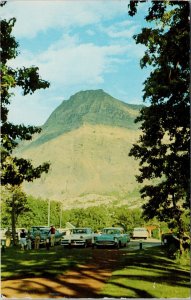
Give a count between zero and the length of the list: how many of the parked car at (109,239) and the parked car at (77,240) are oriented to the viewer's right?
0

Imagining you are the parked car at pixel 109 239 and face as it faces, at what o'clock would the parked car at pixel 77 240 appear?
the parked car at pixel 77 240 is roughly at 2 o'clock from the parked car at pixel 109 239.

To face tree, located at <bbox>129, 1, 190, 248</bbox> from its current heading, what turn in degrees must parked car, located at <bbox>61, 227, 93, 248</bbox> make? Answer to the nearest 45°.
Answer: approximately 45° to its left

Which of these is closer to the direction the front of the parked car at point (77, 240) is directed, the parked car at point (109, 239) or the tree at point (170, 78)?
the tree

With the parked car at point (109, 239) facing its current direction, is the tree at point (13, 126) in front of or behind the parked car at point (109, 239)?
in front

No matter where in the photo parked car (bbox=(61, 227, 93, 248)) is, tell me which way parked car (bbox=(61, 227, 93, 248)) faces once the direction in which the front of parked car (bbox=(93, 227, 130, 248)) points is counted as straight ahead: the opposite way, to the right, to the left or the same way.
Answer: the same way

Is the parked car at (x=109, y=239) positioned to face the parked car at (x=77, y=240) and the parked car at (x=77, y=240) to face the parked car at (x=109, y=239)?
no

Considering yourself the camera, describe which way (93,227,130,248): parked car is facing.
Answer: facing the viewer and to the left of the viewer

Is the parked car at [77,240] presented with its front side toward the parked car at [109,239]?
no

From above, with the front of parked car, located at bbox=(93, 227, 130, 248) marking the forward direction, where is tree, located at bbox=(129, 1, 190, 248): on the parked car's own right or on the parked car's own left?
on the parked car's own left

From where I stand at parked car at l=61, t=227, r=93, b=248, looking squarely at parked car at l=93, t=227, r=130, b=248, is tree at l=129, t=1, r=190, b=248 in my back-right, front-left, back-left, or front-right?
front-right
